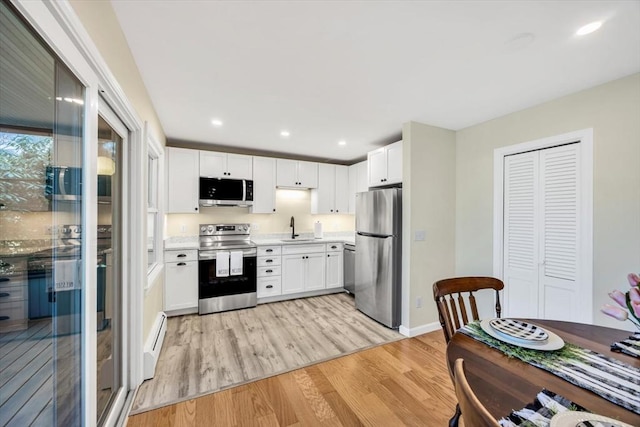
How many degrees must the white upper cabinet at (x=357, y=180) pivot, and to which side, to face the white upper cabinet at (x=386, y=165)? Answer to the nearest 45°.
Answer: approximately 45° to its left

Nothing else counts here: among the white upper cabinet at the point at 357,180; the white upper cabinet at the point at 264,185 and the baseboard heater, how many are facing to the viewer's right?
1

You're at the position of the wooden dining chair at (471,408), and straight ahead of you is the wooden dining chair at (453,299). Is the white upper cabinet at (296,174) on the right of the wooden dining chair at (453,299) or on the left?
left

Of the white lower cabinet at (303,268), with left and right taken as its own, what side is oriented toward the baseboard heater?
right

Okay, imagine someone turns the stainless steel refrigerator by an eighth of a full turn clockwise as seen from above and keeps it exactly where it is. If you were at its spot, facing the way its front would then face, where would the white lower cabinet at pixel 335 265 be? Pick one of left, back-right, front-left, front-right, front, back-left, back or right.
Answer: front-right

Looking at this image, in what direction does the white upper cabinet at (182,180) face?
toward the camera

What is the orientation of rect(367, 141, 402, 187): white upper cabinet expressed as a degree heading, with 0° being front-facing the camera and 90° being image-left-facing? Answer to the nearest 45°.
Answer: approximately 45°

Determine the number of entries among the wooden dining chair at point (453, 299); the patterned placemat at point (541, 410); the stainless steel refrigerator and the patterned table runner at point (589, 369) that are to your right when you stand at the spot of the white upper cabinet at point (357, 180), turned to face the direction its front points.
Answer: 0

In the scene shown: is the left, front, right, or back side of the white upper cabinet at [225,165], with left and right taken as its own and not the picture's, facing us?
front

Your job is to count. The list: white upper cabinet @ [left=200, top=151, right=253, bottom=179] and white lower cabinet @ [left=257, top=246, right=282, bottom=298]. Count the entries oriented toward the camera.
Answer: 2

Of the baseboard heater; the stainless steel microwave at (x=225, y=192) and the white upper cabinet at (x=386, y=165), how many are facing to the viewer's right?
1

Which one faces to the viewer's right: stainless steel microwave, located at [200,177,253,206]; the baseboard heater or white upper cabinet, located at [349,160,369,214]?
the baseboard heater

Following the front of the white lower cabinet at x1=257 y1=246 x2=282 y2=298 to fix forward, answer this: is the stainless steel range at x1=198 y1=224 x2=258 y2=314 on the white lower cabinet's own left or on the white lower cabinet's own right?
on the white lower cabinet's own right

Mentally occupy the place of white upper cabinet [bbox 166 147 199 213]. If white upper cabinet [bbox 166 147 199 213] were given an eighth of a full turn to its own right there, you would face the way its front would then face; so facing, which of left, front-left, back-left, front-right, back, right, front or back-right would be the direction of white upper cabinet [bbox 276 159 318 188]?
back-left

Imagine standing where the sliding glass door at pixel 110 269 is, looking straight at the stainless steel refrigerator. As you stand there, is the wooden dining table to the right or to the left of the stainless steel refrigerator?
right

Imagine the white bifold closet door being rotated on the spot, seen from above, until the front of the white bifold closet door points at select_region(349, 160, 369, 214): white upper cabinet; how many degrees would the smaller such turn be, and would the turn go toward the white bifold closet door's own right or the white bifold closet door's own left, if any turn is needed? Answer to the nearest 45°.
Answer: approximately 45° to the white bifold closet door's own right

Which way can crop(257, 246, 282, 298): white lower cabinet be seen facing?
toward the camera

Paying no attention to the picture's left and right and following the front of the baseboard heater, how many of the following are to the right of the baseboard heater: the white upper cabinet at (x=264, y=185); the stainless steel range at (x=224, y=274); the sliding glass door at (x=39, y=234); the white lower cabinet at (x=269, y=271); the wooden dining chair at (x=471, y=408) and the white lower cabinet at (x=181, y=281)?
2

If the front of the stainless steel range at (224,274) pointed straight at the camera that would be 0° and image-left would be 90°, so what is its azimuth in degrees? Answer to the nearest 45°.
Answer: approximately 0°

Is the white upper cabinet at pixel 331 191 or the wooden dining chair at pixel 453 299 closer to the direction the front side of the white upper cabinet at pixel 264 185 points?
the wooden dining chair

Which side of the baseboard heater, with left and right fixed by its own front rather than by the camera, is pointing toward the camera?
right

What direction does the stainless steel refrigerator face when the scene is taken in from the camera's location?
facing the viewer and to the left of the viewer
